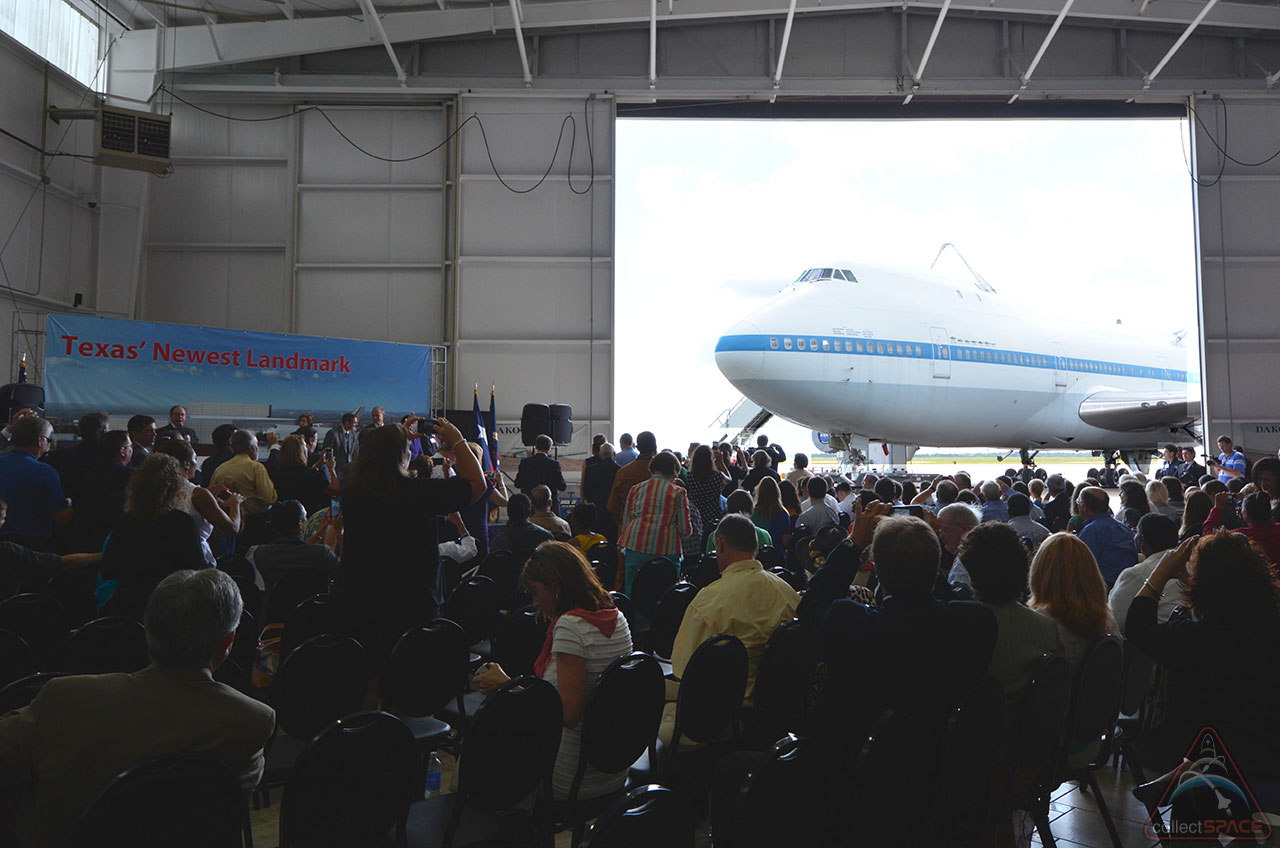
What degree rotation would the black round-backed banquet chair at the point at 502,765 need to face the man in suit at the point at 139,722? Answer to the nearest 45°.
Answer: approximately 90° to its left

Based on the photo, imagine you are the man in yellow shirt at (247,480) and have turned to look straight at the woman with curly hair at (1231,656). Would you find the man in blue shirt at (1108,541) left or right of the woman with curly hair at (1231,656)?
left

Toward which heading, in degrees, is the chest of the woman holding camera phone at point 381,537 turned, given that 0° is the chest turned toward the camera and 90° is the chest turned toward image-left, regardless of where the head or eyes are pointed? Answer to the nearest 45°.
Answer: approximately 225°

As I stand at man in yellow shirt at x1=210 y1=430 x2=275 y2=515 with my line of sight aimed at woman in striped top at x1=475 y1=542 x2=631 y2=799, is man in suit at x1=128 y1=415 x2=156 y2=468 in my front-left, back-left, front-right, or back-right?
back-right

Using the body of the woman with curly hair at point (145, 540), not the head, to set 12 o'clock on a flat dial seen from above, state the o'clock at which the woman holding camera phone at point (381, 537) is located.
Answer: The woman holding camera phone is roughly at 4 o'clock from the woman with curly hair.

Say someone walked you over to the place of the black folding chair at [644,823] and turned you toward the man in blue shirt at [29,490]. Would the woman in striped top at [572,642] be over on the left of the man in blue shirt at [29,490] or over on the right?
right

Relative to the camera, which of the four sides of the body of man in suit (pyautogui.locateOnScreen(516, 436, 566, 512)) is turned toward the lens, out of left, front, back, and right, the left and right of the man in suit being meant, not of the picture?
back

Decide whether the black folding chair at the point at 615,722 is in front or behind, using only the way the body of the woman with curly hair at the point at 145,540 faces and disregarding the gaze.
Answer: behind
